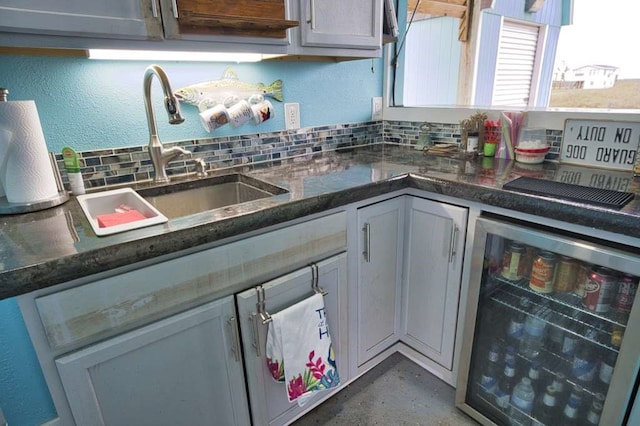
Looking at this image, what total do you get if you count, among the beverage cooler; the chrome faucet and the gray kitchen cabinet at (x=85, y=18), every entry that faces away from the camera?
0

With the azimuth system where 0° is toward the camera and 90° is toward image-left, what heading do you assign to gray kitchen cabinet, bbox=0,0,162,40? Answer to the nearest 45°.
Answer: approximately 315°

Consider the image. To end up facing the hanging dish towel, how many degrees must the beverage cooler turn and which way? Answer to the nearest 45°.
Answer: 0° — it already faces it

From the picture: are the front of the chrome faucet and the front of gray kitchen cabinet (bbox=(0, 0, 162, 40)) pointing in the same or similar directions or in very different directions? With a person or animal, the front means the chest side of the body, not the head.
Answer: same or similar directions

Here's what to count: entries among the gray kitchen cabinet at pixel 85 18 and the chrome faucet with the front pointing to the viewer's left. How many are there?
0

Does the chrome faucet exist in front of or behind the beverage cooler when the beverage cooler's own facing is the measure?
in front

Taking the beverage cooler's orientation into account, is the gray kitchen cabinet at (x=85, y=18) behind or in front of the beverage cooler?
in front

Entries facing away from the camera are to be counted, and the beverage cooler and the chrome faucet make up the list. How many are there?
0

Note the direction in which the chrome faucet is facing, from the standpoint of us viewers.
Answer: facing the viewer and to the right of the viewer
